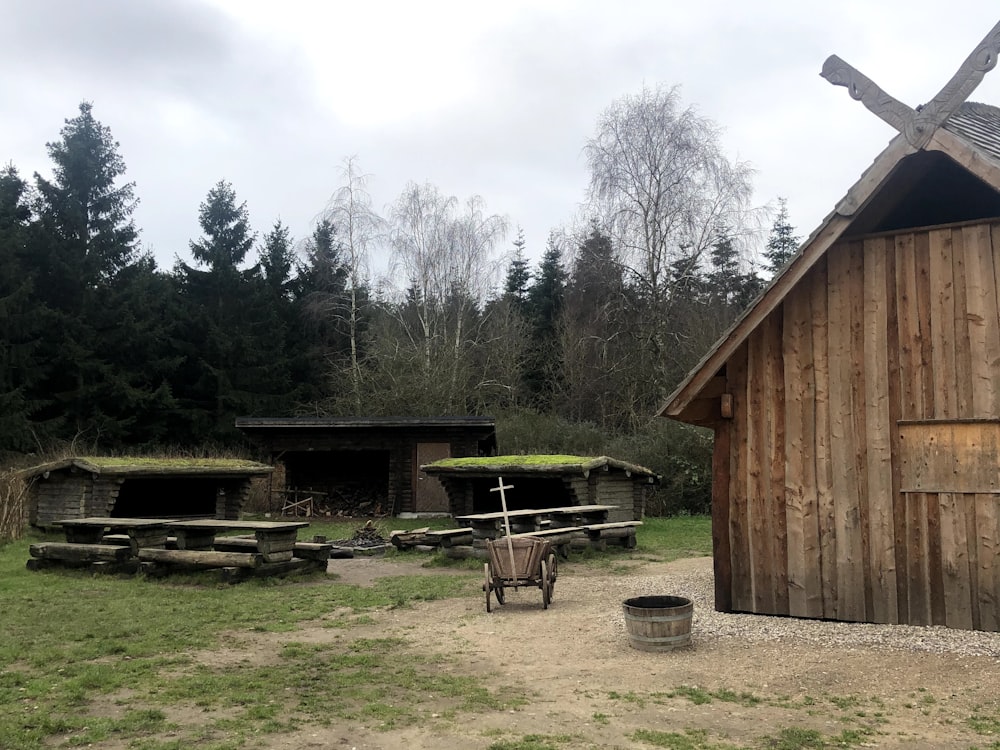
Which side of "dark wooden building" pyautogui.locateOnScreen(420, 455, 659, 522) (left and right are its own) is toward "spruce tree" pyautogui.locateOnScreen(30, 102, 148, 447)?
right

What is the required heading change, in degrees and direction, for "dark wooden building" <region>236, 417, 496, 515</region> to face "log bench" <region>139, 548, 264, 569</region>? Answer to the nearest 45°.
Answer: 0° — it already faces it

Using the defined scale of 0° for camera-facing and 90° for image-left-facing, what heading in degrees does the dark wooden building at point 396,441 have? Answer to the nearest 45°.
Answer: approximately 0°

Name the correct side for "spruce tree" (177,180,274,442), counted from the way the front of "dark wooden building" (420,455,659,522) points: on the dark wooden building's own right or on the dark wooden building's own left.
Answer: on the dark wooden building's own right

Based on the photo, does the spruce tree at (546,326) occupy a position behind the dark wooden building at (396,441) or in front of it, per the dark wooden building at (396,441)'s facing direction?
behind

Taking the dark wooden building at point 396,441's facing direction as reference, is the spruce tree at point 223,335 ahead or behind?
behind

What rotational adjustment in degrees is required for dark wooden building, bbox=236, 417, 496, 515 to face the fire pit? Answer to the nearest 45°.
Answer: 0° — it already faces it

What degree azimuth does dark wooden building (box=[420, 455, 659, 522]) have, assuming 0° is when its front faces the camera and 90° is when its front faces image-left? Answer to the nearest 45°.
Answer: approximately 45°

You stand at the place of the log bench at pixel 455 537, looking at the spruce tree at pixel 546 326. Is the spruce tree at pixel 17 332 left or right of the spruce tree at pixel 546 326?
left

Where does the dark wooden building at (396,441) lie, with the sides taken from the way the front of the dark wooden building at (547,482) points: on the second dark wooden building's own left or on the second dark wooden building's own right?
on the second dark wooden building's own right
